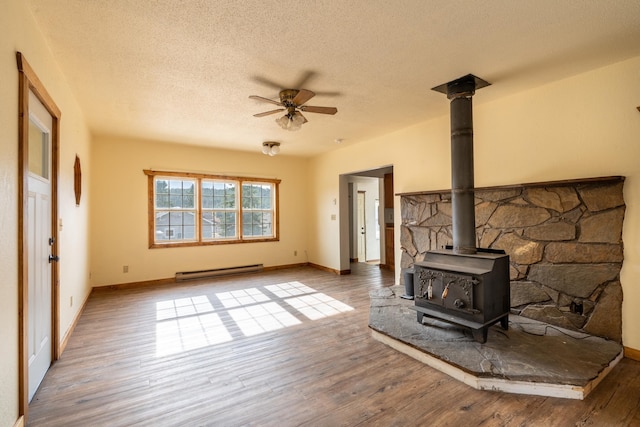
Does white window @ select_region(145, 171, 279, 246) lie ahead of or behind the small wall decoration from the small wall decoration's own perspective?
ahead

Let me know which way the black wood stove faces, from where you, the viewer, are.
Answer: facing the viewer and to the left of the viewer

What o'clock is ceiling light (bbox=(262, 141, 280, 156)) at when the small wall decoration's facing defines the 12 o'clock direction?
The ceiling light is roughly at 12 o'clock from the small wall decoration.

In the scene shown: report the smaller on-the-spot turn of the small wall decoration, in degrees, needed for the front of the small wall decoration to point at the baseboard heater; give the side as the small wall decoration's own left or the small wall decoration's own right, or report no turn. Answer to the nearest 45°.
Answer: approximately 45° to the small wall decoration's own left

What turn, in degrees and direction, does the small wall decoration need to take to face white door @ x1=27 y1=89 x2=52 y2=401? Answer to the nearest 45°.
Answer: approximately 90° to its right

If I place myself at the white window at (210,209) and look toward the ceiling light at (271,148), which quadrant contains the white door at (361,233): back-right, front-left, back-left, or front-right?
front-left

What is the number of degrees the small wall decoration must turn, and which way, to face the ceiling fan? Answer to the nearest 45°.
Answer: approximately 45° to its right

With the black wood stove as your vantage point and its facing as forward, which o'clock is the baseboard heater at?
The baseboard heater is roughly at 2 o'clock from the black wood stove.

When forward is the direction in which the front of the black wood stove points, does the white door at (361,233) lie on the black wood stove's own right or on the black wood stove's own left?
on the black wood stove's own right

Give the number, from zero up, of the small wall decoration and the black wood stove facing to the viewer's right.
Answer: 1

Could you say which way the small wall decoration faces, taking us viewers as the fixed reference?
facing to the right of the viewer

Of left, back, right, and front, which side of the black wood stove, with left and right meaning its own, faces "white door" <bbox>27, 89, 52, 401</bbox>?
front

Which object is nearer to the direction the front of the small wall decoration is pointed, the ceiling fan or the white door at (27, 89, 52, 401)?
the ceiling fan

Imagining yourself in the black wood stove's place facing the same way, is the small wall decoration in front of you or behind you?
in front

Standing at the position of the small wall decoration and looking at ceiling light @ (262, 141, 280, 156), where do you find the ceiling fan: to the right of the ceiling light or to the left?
right
